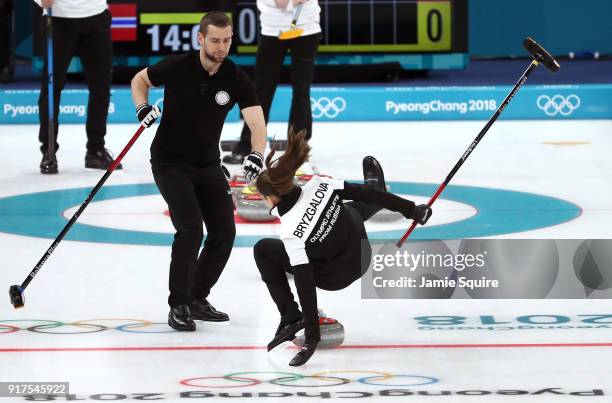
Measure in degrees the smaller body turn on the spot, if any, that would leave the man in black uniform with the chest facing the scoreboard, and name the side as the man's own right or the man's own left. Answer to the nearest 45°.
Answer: approximately 135° to the man's own left

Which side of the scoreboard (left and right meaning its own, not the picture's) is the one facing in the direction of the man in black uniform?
front

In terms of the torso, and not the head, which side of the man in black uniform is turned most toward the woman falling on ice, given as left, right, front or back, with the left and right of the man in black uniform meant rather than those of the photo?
front

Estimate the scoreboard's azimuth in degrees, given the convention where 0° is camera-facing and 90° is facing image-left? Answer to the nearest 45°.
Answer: approximately 0°

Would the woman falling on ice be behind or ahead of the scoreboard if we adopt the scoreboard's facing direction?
ahead

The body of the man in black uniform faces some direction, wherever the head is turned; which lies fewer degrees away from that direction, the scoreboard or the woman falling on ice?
the woman falling on ice

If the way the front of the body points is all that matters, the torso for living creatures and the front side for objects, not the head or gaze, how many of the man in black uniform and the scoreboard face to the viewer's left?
0
